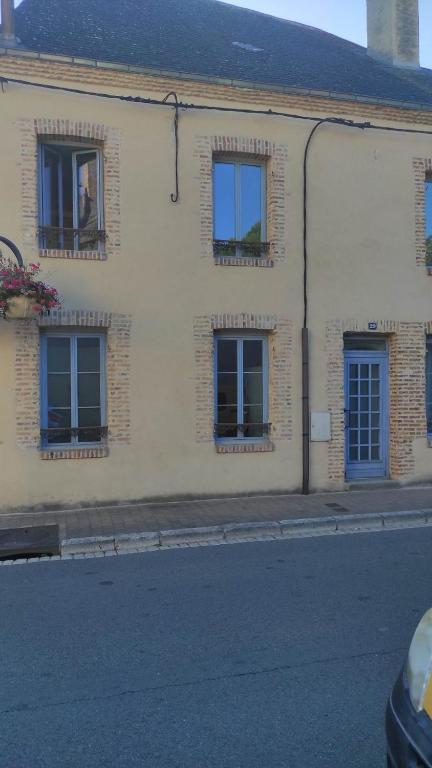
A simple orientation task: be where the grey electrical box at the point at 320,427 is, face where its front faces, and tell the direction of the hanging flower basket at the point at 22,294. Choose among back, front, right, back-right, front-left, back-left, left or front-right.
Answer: front-right

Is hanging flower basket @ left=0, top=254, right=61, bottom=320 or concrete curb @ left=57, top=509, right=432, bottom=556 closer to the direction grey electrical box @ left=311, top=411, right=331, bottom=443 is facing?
the concrete curb

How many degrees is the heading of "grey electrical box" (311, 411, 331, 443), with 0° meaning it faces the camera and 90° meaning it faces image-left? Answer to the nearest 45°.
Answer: approximately 0°

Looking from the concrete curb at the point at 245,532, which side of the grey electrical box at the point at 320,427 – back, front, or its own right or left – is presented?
front

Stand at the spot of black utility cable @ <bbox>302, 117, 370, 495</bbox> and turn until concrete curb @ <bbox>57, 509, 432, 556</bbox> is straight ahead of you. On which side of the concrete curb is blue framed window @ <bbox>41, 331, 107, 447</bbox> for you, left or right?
right
